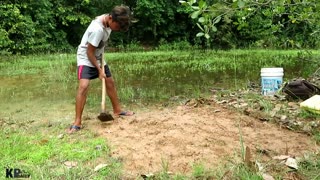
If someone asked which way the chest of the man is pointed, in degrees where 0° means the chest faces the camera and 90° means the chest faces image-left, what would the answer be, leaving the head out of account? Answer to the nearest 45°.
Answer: approximately 315°

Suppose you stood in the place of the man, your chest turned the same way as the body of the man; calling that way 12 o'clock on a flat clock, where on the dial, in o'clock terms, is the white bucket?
The white bucket is roughly at 10 o'clock from the man.
